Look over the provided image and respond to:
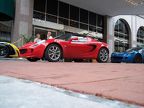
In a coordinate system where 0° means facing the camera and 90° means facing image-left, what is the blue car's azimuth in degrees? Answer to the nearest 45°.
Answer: approximately 45°

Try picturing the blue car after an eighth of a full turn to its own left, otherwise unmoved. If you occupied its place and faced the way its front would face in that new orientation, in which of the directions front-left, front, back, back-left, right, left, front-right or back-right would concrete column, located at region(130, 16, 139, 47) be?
back

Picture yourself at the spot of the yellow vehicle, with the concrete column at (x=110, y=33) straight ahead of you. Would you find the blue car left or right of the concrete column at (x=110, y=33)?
right
